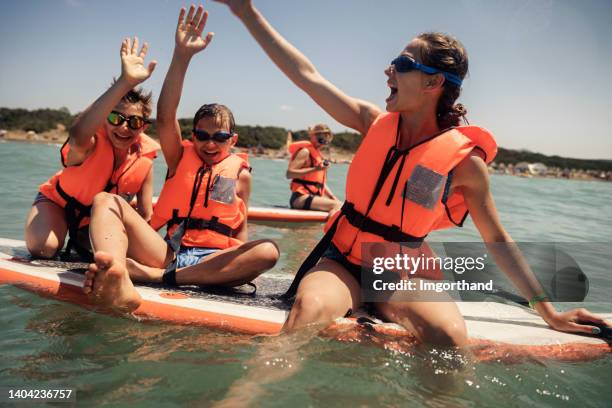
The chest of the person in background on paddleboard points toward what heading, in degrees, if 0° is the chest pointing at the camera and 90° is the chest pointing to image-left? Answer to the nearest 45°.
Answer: approximately 315°

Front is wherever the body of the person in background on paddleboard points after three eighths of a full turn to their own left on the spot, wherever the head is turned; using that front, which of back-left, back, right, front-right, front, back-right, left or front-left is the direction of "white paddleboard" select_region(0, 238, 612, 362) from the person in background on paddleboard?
back

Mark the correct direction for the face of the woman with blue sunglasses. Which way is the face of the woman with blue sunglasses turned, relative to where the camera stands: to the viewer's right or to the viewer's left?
to the viewer's left

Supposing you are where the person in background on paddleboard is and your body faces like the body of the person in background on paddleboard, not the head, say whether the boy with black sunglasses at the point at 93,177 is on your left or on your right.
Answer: on your right

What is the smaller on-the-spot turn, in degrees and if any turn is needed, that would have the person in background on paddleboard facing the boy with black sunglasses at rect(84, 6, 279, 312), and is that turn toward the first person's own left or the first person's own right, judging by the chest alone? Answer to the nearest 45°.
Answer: approximately 45° to the first person's own right
